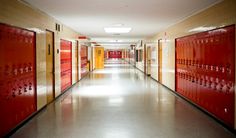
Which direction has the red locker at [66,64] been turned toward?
to the viewer's right
